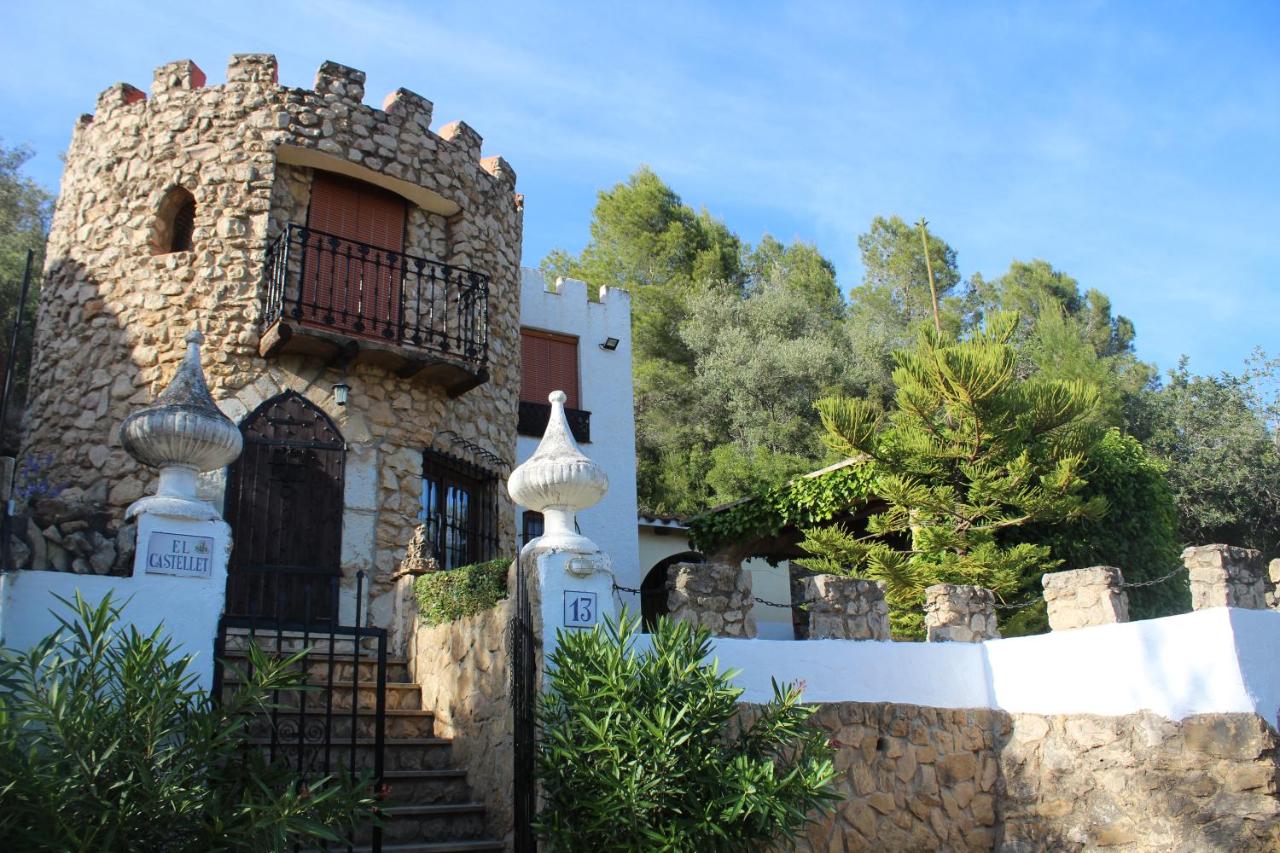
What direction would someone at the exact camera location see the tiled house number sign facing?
facing the viewer

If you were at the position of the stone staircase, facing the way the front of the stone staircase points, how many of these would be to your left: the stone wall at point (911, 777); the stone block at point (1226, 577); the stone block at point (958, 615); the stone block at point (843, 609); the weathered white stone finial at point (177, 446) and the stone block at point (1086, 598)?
5

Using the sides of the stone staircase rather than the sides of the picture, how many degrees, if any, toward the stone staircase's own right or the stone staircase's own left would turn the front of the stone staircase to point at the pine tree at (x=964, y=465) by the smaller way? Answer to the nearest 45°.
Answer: approximately 135° to the stone staircase's own left

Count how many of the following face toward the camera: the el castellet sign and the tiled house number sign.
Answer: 2

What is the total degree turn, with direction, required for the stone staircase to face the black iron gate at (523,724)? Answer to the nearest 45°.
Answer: approximately 45° to its left

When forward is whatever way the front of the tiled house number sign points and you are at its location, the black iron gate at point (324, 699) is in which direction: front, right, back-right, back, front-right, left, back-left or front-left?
right

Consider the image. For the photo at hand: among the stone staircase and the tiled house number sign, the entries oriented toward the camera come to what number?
2

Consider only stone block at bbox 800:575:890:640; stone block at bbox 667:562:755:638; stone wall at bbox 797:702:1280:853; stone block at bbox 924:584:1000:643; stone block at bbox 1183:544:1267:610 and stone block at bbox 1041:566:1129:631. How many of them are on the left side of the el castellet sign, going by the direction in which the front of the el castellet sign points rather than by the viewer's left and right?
6

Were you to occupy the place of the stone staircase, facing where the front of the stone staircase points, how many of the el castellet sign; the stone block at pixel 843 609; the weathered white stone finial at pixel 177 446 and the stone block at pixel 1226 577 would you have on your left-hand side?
2

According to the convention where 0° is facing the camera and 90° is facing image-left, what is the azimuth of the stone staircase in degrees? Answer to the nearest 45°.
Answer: approximately 0°

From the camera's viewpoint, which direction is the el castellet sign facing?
toward the camera

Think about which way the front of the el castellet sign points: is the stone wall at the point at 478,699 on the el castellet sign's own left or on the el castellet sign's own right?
on the el castellet sign's own left

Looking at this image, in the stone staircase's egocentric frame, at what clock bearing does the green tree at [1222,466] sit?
The green tree is roughly at 8 o'clock from the stone staircase.

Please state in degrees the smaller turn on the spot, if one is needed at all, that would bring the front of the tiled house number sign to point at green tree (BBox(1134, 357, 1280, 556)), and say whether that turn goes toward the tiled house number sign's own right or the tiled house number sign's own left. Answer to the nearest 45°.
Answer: approximately 135° to the tiled house number sign's own left

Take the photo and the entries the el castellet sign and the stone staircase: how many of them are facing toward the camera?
2
